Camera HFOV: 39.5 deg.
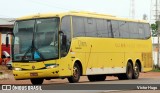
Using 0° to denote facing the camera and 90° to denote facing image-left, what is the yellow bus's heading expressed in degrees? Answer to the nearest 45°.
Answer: approximately 45°
